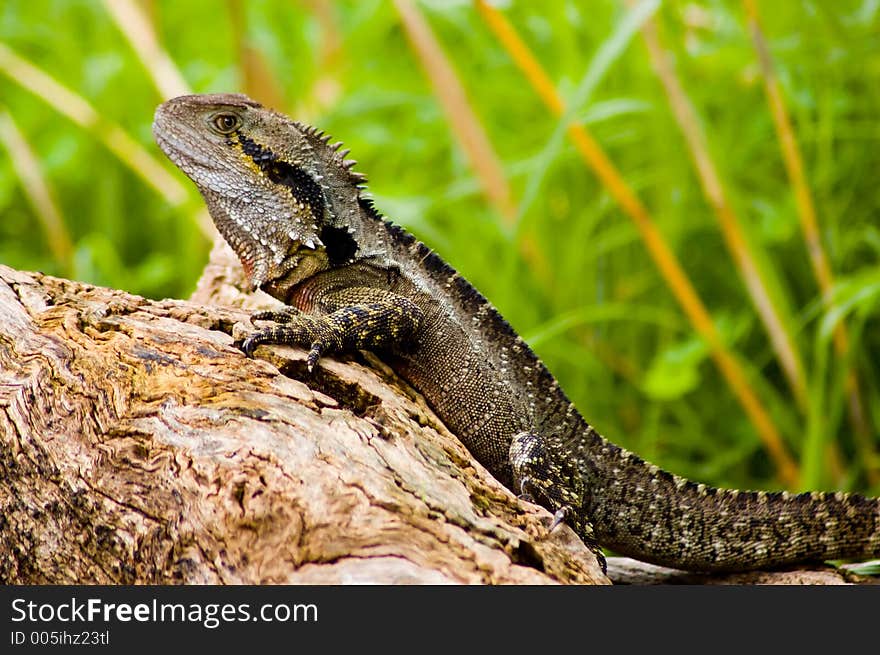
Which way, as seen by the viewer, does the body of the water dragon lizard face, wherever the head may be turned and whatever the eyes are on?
to the viewer's left
